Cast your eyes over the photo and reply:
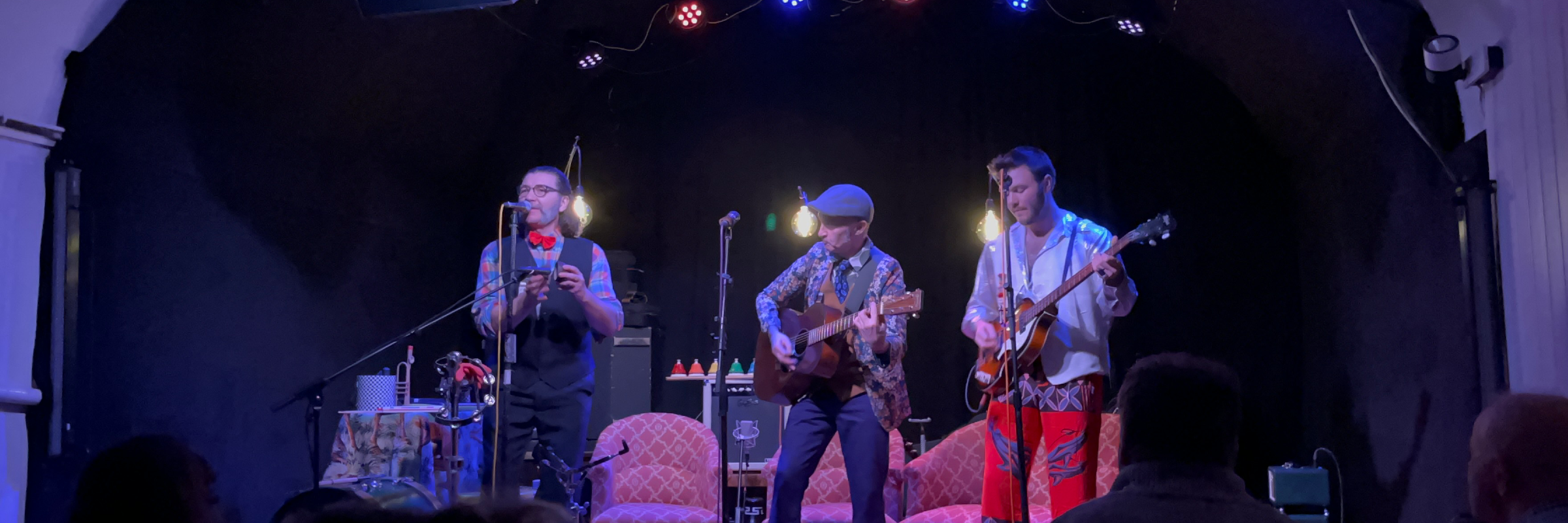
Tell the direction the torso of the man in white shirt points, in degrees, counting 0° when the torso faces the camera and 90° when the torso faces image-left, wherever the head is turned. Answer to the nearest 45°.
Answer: approximately 45°

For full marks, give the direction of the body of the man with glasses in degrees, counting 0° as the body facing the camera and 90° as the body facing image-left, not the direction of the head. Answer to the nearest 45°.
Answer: approximately 45°

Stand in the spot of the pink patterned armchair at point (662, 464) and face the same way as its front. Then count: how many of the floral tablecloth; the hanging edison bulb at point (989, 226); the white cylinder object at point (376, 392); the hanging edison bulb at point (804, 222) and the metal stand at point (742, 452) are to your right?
2

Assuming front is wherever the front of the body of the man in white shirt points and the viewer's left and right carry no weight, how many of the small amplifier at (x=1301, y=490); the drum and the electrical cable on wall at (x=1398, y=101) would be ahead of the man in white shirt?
1

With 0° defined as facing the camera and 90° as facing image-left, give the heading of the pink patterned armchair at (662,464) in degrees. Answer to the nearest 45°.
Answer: approximately 0°

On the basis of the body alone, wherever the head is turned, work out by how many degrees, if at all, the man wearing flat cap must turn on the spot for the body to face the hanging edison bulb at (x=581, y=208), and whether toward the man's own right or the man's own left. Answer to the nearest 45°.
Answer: approximately 90° to the man's own right

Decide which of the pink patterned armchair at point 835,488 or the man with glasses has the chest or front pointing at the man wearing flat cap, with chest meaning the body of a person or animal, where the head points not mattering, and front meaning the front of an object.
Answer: the pink patterned armchair

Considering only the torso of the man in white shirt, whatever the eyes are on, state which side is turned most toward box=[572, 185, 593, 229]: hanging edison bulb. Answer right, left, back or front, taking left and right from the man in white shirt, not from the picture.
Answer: right

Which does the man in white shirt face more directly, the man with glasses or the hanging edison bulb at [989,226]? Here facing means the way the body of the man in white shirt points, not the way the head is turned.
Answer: the man with glasses
